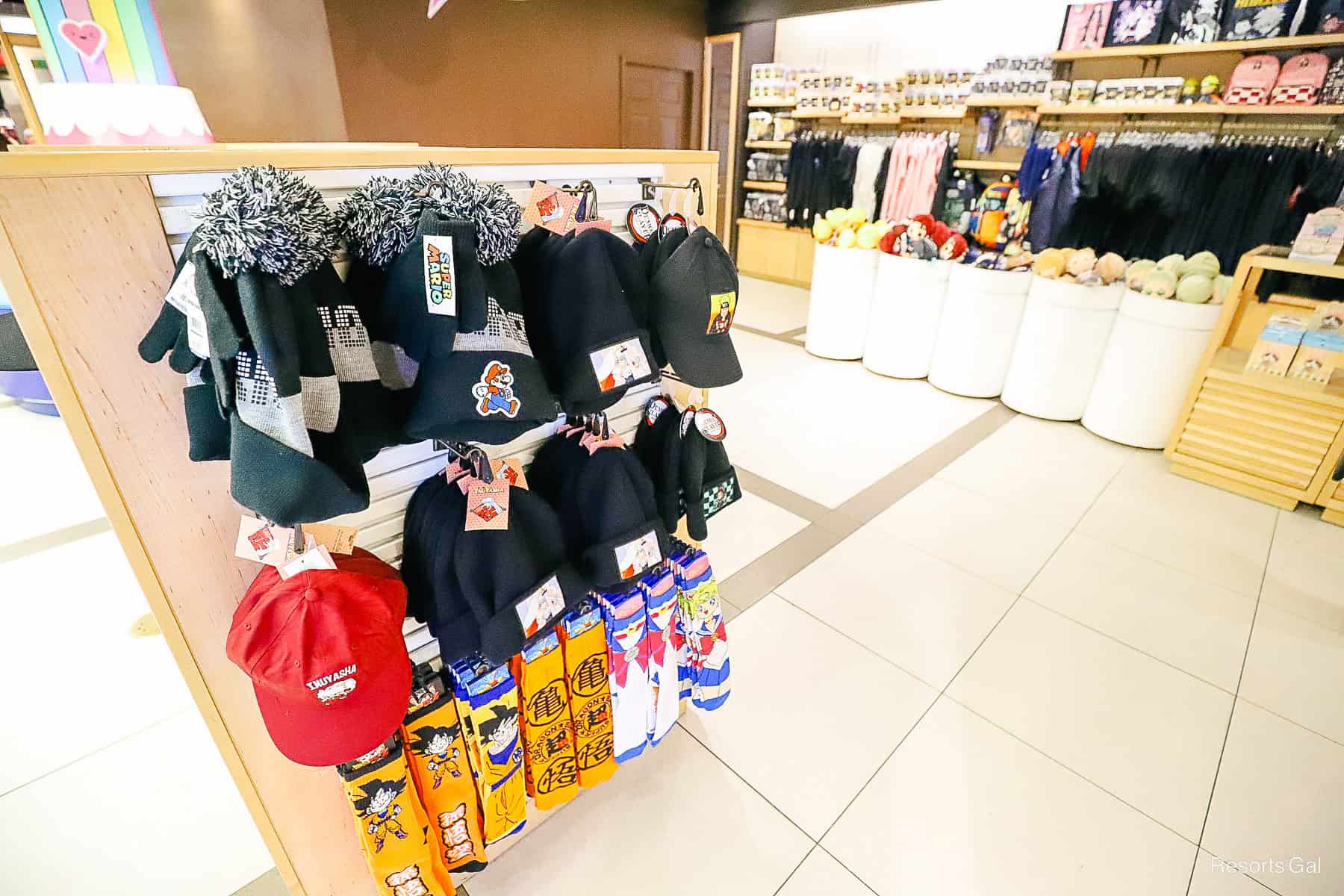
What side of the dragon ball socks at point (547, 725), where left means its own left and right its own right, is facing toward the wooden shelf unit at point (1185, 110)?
left

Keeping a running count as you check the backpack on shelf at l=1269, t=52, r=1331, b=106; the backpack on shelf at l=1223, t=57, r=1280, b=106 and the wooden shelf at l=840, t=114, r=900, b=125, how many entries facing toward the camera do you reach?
3

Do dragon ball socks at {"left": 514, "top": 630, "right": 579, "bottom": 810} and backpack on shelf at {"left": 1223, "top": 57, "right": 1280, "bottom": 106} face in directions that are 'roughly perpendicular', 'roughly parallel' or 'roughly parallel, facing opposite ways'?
roughly perpendicular

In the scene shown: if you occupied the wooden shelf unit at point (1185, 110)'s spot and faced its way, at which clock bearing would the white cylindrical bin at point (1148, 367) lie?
The white cylindrical bin is roughly at 12 o'clock from the wooden shelf unit.

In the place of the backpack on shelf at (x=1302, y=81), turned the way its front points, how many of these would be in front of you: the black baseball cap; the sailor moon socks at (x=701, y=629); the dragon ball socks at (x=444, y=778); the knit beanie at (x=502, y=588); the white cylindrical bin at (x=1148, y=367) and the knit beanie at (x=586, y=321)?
6

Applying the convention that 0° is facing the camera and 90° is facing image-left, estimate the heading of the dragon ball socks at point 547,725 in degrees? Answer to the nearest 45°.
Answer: approximately 315°

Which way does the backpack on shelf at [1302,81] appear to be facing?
toward the camera

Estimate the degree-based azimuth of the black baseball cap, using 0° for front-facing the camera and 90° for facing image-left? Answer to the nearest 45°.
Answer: approximately 315°

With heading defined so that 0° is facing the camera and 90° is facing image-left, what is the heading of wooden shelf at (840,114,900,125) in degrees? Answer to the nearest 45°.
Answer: approximately 0°

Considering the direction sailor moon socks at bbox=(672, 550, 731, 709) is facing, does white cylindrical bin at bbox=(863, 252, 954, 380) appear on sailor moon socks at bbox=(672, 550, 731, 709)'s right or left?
on its left

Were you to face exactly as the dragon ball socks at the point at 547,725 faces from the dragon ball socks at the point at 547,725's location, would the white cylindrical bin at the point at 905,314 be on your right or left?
on your left

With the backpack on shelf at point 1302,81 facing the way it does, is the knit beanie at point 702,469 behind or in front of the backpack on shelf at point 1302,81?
in front

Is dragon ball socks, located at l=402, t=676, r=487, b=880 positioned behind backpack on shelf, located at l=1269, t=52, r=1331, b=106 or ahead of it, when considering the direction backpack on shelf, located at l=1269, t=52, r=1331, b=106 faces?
ahead

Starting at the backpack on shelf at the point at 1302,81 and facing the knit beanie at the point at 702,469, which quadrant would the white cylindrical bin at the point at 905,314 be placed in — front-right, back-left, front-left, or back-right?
front-right

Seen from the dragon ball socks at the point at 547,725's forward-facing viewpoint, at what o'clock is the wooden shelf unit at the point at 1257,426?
The wooden shelf unit is roughly at 10 o'clock from the dragon ball socks.
